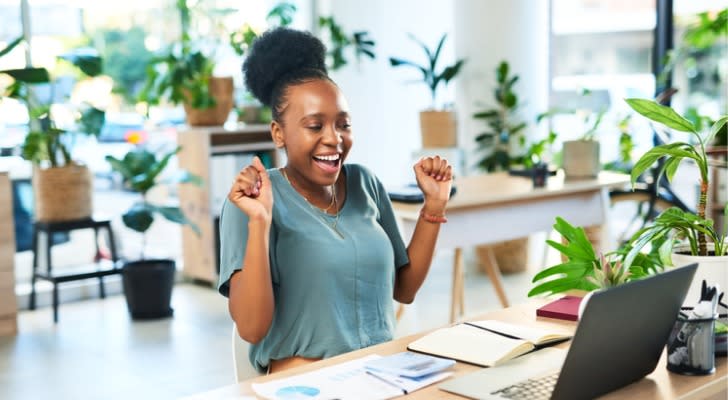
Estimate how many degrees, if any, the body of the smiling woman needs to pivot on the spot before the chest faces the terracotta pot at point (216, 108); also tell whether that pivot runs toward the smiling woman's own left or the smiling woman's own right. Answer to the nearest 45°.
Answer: approximately 135° to the smiling woman's own left

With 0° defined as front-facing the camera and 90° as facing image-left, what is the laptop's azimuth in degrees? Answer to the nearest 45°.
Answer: approximately 135°

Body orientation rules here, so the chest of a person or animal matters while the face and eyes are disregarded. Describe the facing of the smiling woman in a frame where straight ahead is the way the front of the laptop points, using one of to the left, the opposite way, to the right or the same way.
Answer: the opposite way

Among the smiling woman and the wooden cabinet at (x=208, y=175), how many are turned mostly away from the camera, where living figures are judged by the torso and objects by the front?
0

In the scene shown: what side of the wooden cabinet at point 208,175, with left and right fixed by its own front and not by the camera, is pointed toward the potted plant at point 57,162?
right

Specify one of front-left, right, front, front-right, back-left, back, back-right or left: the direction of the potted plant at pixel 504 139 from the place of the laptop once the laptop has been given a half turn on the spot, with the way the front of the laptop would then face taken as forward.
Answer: back-left

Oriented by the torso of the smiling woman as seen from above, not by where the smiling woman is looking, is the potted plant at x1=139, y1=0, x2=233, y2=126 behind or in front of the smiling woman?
behind

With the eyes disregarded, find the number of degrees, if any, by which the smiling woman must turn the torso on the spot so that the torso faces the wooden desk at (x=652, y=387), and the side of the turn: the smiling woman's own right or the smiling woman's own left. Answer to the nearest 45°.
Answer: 0° — they already face it

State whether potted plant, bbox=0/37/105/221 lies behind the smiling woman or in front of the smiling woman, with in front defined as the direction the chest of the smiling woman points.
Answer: behind
